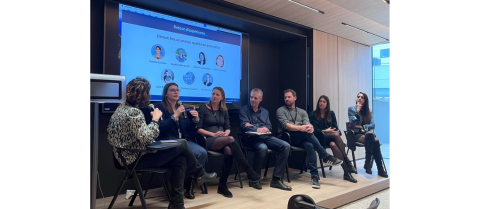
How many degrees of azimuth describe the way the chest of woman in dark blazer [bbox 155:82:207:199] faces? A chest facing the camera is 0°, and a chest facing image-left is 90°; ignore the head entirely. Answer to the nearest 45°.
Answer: approximately 315°

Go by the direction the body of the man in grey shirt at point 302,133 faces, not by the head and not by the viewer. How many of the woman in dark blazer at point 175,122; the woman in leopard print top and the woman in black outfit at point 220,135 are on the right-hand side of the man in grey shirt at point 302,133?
3

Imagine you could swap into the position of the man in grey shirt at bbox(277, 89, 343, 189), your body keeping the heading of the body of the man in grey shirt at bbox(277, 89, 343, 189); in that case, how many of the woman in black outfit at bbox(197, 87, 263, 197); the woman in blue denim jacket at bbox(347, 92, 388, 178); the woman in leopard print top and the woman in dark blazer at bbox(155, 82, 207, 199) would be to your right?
3

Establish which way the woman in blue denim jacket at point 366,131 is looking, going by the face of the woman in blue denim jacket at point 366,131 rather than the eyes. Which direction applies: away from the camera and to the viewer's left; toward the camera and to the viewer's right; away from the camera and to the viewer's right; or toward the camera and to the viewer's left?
toward the camera and to the viewer's left

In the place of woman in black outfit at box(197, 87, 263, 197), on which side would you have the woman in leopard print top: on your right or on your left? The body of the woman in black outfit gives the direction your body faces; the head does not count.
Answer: on your right

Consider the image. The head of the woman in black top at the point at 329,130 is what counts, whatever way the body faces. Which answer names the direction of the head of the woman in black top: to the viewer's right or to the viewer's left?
to the viewer's left

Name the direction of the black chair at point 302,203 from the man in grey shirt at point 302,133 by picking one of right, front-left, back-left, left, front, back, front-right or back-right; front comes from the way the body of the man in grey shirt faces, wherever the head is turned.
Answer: front-right

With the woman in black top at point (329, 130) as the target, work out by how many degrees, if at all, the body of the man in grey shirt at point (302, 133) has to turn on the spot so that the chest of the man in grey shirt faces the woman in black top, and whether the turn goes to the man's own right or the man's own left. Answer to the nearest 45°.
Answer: approximately 90° to the man's own left

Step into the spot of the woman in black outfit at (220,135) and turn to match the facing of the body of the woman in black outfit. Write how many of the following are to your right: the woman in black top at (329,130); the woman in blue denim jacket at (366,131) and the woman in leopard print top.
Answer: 1

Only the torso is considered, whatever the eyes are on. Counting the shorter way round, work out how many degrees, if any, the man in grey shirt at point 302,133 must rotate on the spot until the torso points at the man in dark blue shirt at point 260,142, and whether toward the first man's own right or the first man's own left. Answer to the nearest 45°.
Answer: approximately 90° to the first man's own right

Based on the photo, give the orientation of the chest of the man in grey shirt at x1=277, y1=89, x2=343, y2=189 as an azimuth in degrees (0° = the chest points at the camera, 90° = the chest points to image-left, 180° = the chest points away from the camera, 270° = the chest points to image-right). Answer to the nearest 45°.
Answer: approximately 315°

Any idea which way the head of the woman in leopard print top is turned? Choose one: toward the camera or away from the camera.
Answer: away from the camera
